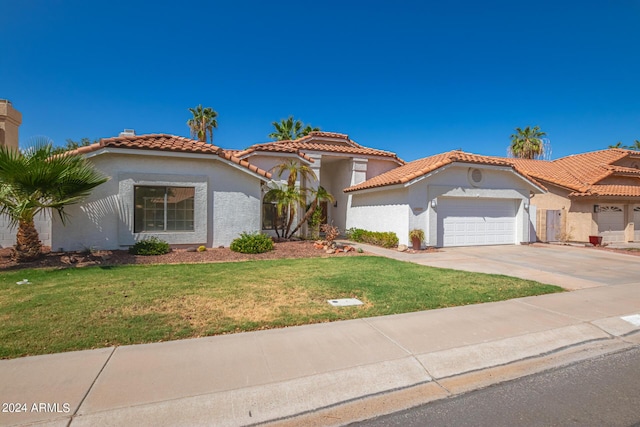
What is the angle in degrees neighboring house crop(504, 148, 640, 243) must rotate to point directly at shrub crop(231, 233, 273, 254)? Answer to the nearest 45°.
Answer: approximately 45° to its right

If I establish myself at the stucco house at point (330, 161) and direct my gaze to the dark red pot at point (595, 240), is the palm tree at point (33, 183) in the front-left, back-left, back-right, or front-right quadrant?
back-right

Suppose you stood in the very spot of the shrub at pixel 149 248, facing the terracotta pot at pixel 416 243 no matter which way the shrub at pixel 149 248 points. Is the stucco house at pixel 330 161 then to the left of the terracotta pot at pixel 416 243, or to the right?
left

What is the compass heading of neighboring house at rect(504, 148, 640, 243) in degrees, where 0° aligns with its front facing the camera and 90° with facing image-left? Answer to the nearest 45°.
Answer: approximately 0°

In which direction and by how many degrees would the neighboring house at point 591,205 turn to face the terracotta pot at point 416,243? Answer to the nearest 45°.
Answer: approximately 45° to its right

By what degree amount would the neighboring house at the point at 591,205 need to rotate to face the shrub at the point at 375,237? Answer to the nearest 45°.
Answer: approximately 45° to its right

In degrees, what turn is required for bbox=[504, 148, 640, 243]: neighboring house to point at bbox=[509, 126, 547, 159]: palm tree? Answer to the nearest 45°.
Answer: approximately 180°

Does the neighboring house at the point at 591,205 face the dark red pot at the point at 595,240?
yes

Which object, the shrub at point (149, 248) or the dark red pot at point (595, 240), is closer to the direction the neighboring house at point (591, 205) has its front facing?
the dark red pot

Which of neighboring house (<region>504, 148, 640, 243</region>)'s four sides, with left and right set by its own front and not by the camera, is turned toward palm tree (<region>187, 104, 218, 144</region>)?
right
